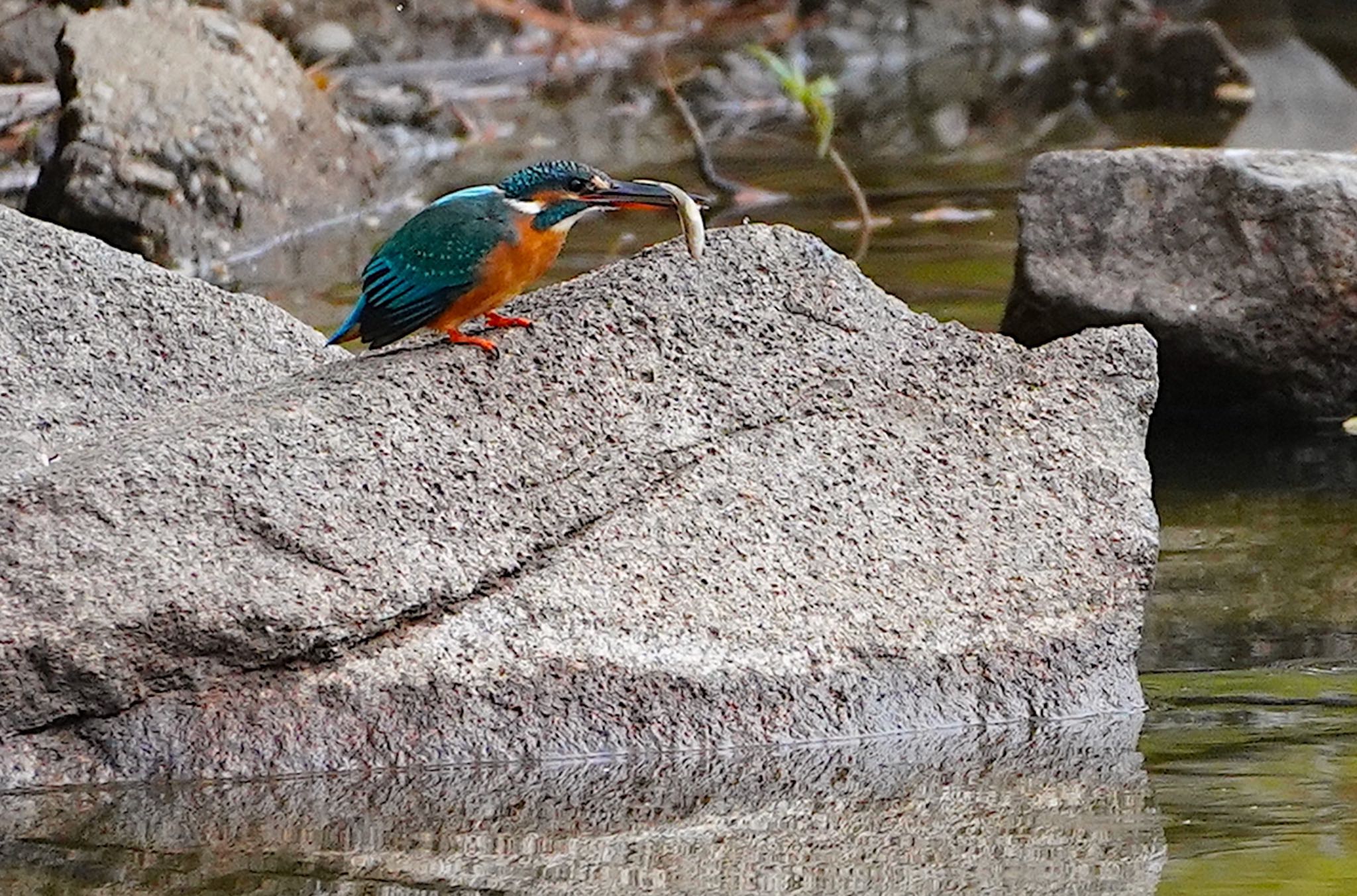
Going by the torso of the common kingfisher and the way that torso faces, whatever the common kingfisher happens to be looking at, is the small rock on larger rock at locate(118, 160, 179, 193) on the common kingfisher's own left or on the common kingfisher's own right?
on the common kingfisher's own left

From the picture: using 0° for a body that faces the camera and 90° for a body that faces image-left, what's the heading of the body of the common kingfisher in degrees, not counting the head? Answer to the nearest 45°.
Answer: approximately 270°

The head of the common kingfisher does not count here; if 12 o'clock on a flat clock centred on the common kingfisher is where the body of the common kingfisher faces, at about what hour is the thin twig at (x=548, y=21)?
The thin twig is roughly at 9 o'clock from the common kingfisher.

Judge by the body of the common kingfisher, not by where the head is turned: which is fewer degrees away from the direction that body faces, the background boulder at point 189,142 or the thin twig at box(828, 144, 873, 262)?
the thin twig

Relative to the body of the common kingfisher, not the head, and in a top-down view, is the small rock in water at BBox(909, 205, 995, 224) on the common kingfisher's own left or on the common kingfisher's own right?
on the common kingfisher's own left

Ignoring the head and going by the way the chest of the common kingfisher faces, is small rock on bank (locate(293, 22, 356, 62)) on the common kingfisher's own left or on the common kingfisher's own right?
on the common kingfisher's own left

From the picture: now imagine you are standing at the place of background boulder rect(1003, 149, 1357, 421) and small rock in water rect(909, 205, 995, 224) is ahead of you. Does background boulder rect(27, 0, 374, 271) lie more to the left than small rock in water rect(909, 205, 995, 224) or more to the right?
left
